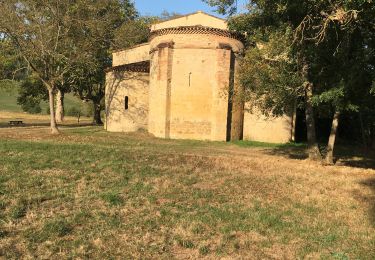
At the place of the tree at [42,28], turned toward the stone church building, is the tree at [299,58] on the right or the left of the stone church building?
right

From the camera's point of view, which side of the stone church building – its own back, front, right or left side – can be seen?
back

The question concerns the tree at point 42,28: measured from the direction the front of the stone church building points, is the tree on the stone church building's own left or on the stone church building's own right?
on the stone church building's own left

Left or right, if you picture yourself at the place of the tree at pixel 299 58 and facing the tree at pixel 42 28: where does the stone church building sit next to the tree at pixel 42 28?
right
